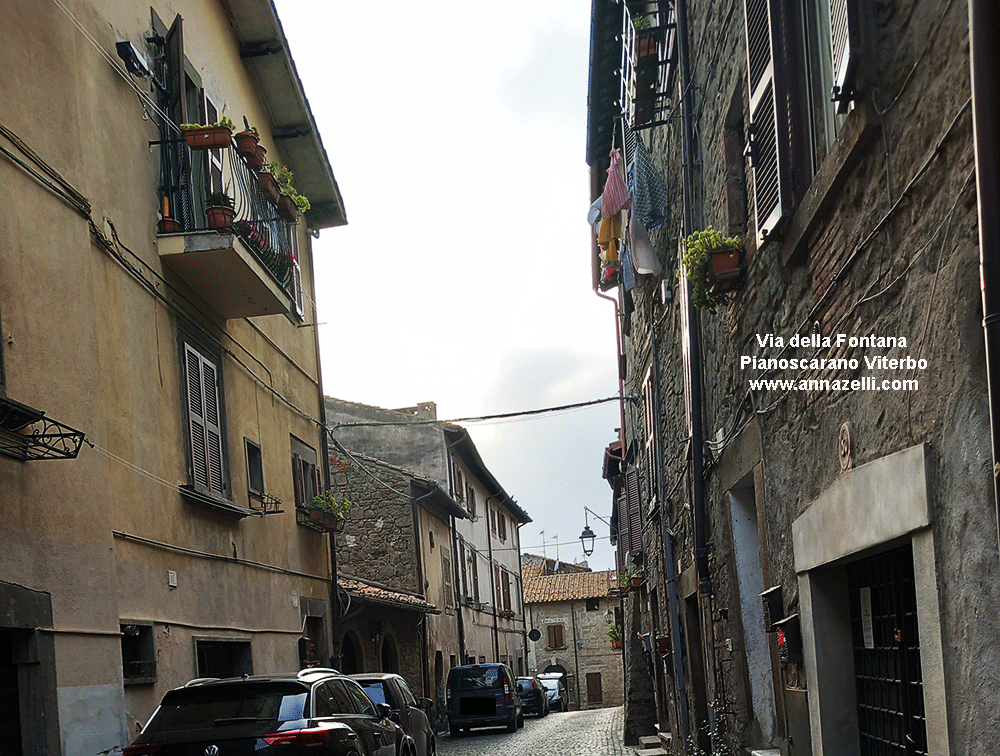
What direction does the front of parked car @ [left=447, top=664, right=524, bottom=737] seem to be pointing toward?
away from the camera

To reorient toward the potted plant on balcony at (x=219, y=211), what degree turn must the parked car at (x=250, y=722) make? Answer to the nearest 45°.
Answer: approximately 45° to its left

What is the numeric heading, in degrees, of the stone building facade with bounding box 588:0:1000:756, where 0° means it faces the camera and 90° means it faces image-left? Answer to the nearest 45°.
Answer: approximately 45°

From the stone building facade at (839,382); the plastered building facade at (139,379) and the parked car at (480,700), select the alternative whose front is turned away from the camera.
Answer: the parked car

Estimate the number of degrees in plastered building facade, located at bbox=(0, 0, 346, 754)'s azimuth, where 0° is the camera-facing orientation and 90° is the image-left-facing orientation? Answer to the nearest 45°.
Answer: approximately 315°

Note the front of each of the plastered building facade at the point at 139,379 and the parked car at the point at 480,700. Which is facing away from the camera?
the parked car

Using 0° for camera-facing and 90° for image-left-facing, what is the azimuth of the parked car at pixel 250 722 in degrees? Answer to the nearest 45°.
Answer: approximately 225°

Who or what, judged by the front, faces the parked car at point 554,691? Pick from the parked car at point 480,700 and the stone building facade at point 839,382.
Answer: the parked car at point 480,700

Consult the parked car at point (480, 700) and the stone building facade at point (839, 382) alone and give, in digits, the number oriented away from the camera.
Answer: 1
